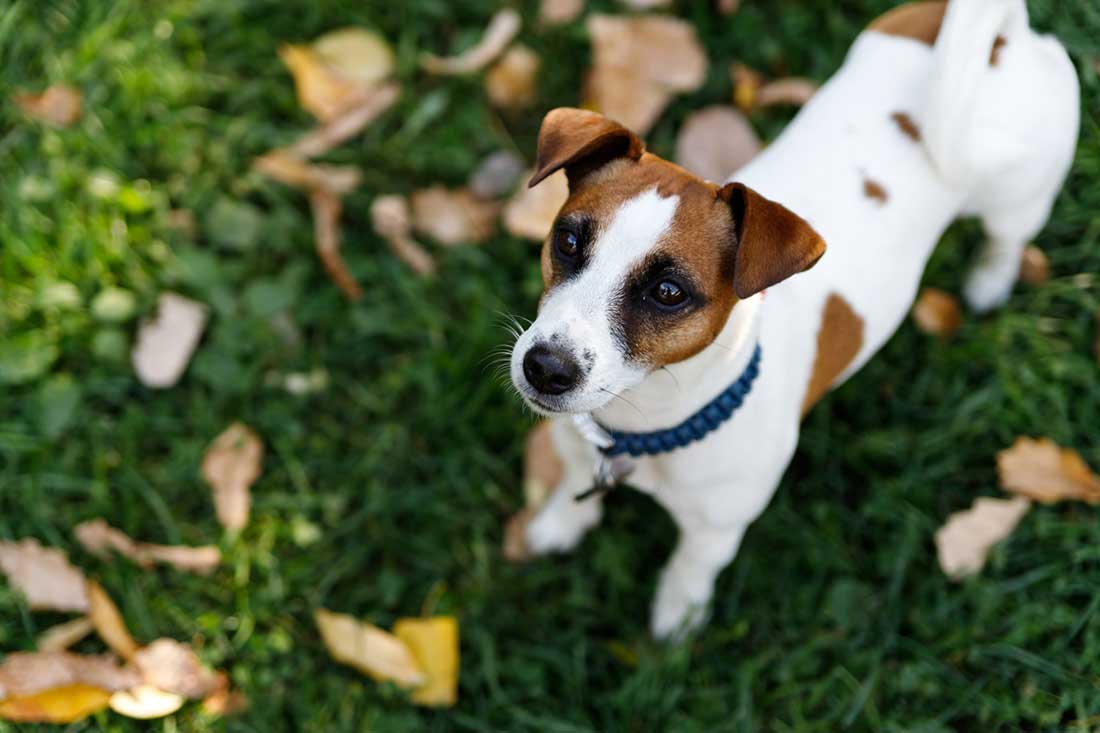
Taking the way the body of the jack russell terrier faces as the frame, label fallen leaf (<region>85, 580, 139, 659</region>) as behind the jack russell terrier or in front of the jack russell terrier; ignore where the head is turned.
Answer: in front

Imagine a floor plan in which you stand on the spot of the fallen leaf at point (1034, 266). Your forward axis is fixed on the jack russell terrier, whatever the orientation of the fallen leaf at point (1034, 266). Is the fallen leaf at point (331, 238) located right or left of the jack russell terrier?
right

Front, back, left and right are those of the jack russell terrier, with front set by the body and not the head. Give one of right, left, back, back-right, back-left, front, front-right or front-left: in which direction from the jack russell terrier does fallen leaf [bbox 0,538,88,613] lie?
front-right

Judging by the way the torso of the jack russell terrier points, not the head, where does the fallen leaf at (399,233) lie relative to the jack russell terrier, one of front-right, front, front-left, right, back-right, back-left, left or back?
right

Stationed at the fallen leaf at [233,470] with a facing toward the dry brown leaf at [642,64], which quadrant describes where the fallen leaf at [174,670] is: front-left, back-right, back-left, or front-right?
back-right

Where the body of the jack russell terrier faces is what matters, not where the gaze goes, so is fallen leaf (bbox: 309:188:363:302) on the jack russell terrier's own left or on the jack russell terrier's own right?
on the jack russell terrier's own right

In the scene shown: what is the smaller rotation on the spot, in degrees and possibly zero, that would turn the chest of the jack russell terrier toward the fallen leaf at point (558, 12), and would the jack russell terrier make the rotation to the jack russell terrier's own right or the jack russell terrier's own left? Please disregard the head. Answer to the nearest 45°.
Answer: approximately 135° to the jack russell terrier's own right

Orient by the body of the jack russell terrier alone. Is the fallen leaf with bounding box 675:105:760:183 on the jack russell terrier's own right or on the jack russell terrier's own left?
on the jack russell terrier's own right

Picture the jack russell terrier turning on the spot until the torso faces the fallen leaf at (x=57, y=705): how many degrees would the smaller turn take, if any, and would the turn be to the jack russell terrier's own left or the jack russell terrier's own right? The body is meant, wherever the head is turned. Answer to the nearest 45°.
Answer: approximately 45° to the jack russell terrier's own right

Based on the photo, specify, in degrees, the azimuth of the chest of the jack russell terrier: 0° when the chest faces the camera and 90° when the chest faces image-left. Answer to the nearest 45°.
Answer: approximately 45°

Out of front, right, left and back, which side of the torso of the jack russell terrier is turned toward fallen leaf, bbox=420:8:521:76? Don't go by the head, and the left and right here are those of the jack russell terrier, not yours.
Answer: right

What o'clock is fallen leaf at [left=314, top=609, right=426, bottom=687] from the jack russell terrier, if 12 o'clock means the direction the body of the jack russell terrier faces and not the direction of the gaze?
The fallen leaf is roughly at 1 o'clock from the jack russell terrier.

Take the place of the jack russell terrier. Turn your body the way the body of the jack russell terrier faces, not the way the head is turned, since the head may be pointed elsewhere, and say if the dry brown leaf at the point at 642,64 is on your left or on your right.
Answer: on your right
